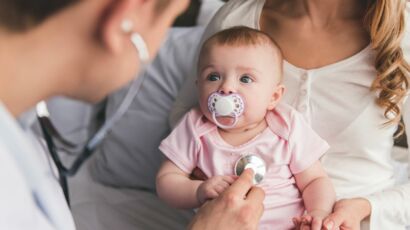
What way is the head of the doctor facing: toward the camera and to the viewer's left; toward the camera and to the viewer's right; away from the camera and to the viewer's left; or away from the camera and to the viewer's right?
away from the camera and to the viewer's right

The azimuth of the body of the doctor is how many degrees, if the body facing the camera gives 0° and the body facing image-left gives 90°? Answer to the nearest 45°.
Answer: approximately 225°

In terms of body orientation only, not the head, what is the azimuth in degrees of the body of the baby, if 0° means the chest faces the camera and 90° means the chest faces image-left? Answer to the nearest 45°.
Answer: approximately 0°
